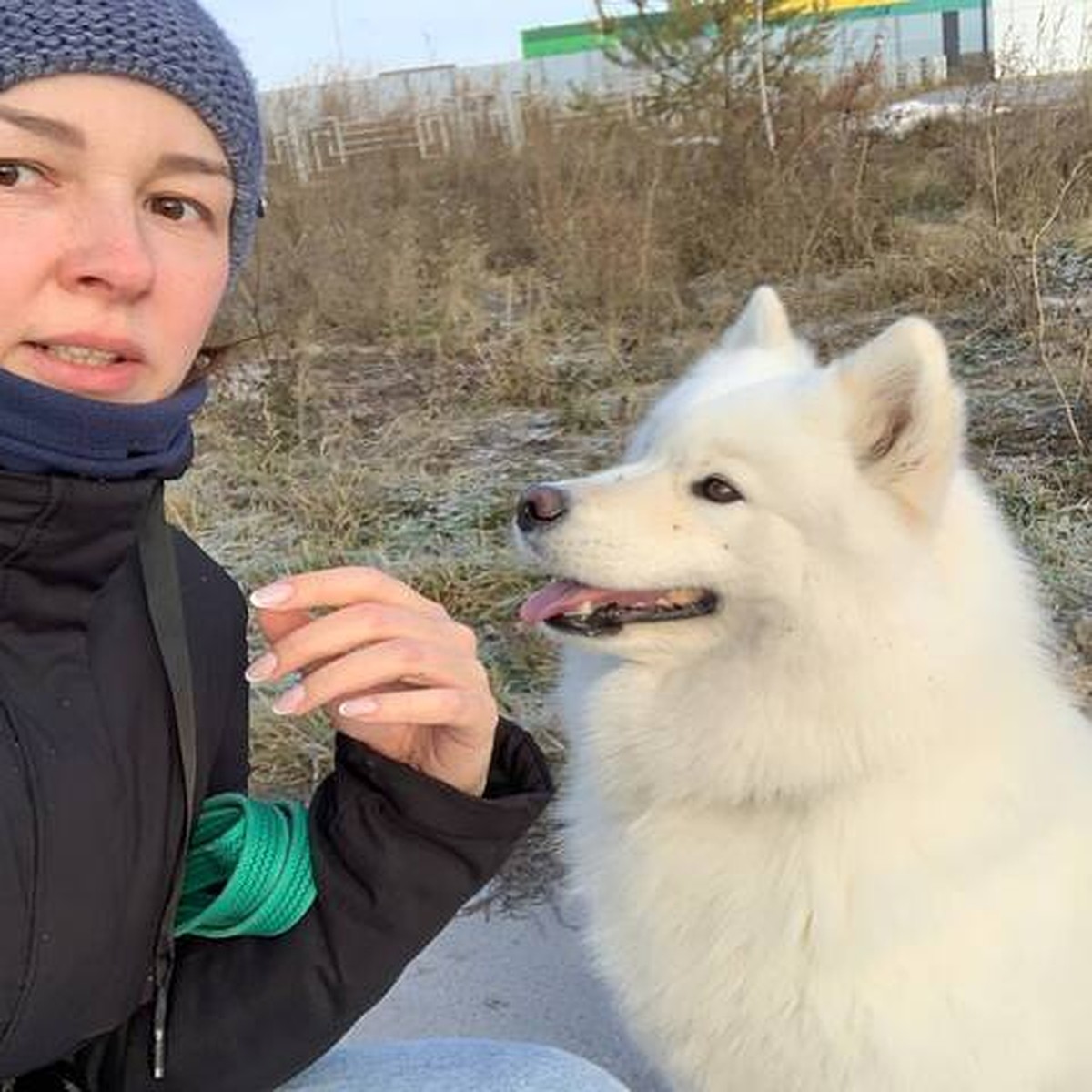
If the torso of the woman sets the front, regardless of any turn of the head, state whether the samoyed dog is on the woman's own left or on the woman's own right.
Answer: on the woman's own left

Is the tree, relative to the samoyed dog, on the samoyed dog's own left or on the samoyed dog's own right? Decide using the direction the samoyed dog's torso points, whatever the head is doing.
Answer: on the samoyed dog's own right

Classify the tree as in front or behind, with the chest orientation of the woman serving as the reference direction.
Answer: behind

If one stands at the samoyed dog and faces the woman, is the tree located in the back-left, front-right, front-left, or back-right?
back-right

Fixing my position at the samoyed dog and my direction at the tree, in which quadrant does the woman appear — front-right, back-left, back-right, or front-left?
back-left

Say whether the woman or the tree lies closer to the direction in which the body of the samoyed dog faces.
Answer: the woman
